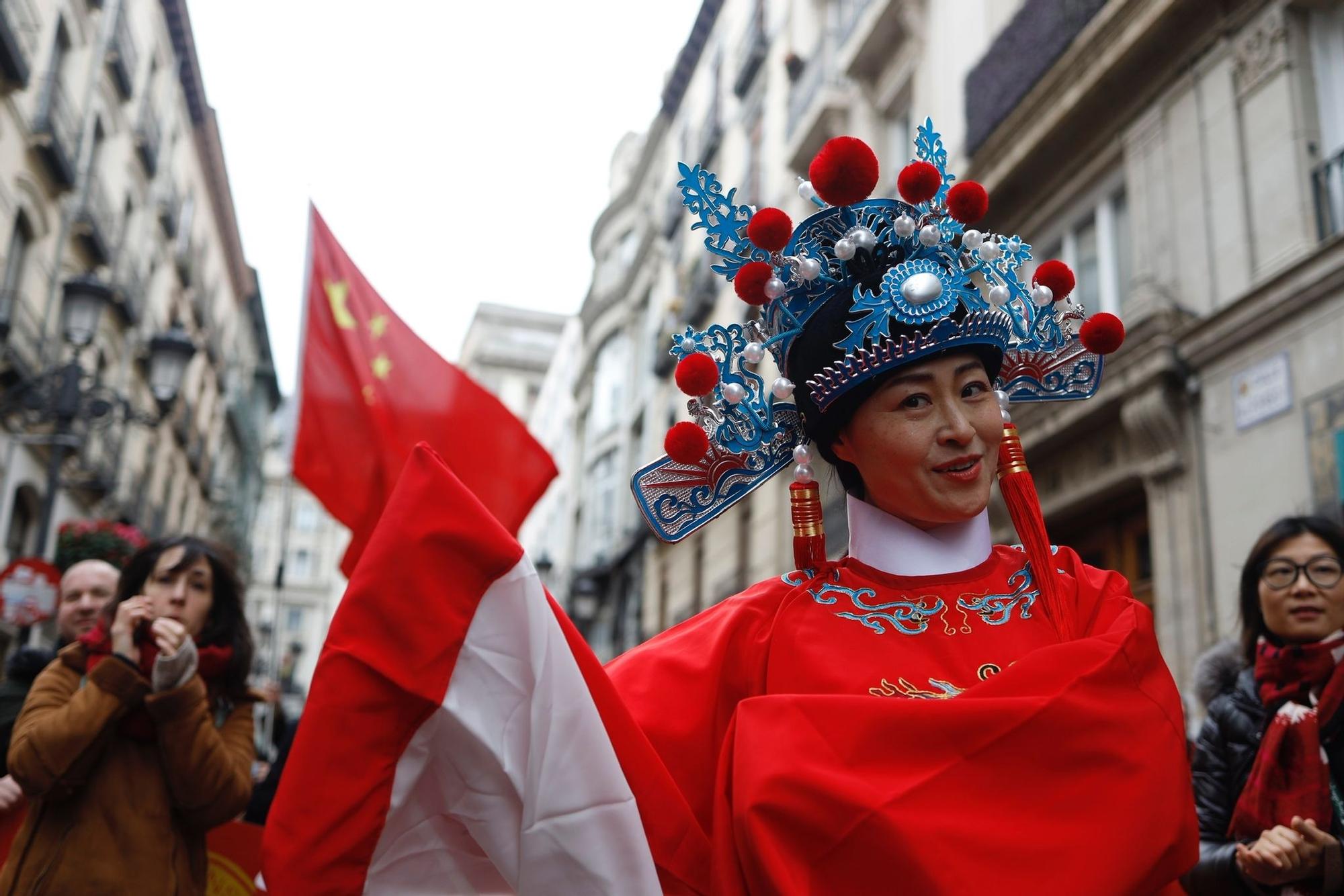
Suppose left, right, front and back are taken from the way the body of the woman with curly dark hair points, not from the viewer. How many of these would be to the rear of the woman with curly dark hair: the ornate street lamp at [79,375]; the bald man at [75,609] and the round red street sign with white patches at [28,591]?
3

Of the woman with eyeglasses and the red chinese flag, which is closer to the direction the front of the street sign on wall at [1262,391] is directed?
the red chinese flag

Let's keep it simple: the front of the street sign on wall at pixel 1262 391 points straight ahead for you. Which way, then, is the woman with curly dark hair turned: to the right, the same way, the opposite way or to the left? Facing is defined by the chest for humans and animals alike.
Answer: to the left

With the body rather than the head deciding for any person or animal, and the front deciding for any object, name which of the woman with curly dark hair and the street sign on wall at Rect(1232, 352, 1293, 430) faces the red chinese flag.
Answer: the street sign on wall

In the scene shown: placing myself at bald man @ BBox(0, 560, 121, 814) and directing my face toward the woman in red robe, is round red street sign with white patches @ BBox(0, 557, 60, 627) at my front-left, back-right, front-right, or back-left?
back-left

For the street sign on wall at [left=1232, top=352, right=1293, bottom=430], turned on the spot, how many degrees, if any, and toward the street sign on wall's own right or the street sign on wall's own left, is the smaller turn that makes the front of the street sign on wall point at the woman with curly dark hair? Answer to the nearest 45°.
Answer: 0° — it already faces them

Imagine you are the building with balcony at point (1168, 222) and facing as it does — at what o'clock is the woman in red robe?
The woman in red robe is roughly at 11 o'clock from the building with balcony.

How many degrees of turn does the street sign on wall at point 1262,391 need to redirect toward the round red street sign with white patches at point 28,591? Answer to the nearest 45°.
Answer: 0° — it already faces it

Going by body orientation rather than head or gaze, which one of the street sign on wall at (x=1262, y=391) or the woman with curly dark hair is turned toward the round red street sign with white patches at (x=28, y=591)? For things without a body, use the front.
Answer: the street sign on wall at (x=1262, y=391)
